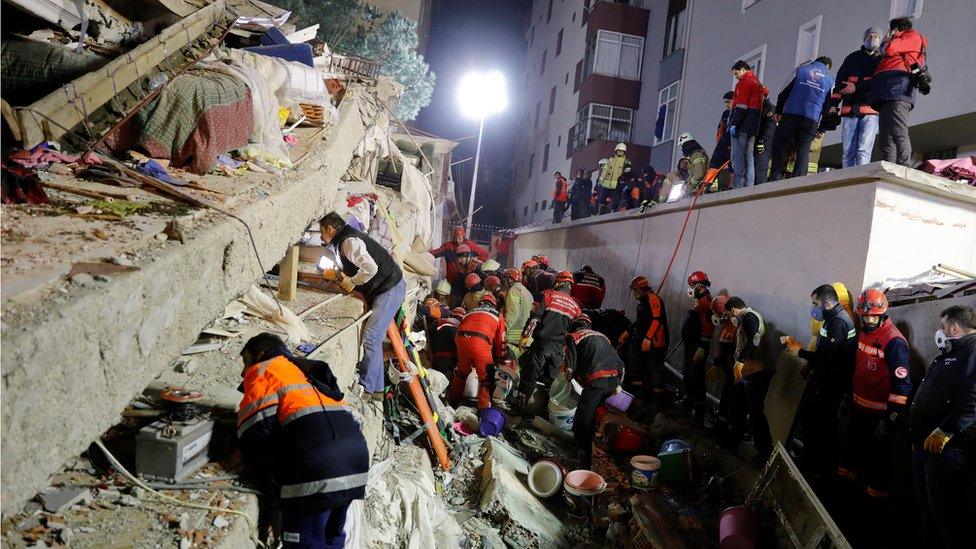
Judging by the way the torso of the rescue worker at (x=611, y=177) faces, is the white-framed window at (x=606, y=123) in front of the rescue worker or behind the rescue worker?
behind

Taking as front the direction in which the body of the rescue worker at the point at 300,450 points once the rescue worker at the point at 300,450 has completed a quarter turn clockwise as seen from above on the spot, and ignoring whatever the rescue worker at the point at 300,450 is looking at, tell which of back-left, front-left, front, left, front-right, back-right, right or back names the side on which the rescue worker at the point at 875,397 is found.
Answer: front-right

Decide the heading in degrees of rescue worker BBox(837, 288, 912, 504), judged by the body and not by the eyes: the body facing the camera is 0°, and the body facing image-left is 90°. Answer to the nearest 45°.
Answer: approximately 45°

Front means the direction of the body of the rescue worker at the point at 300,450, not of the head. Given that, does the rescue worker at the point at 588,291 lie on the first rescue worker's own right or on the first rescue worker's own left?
on the first rescue worker's own right

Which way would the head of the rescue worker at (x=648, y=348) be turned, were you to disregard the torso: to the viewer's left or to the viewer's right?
to the viewer's left

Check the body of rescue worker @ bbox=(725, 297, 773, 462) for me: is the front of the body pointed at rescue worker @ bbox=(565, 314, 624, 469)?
yes

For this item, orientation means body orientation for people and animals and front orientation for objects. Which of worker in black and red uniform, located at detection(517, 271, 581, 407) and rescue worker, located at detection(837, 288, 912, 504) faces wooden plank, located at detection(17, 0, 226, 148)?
the rescue worker

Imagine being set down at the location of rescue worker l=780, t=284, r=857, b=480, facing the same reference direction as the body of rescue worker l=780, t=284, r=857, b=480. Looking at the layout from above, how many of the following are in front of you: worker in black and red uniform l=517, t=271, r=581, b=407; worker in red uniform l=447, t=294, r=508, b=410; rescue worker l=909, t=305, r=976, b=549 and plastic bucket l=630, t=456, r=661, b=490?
3

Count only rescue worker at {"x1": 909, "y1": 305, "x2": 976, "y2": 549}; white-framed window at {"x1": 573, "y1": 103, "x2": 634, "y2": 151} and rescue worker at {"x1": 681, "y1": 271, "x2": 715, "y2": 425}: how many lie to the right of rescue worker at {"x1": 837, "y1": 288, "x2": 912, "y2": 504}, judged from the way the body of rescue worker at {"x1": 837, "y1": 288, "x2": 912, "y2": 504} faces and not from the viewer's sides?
2

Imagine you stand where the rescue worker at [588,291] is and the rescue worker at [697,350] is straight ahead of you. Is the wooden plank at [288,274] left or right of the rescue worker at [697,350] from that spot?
right

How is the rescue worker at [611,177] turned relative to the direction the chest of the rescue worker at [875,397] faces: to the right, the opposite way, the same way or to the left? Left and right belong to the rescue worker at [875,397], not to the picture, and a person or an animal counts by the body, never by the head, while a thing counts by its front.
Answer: to the left

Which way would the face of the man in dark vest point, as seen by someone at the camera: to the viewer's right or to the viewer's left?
to the viewer's left

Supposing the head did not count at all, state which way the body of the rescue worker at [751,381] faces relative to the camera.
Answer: to the viewer's left

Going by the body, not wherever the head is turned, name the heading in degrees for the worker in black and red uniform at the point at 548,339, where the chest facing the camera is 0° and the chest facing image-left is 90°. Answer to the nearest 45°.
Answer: approximately 135°
